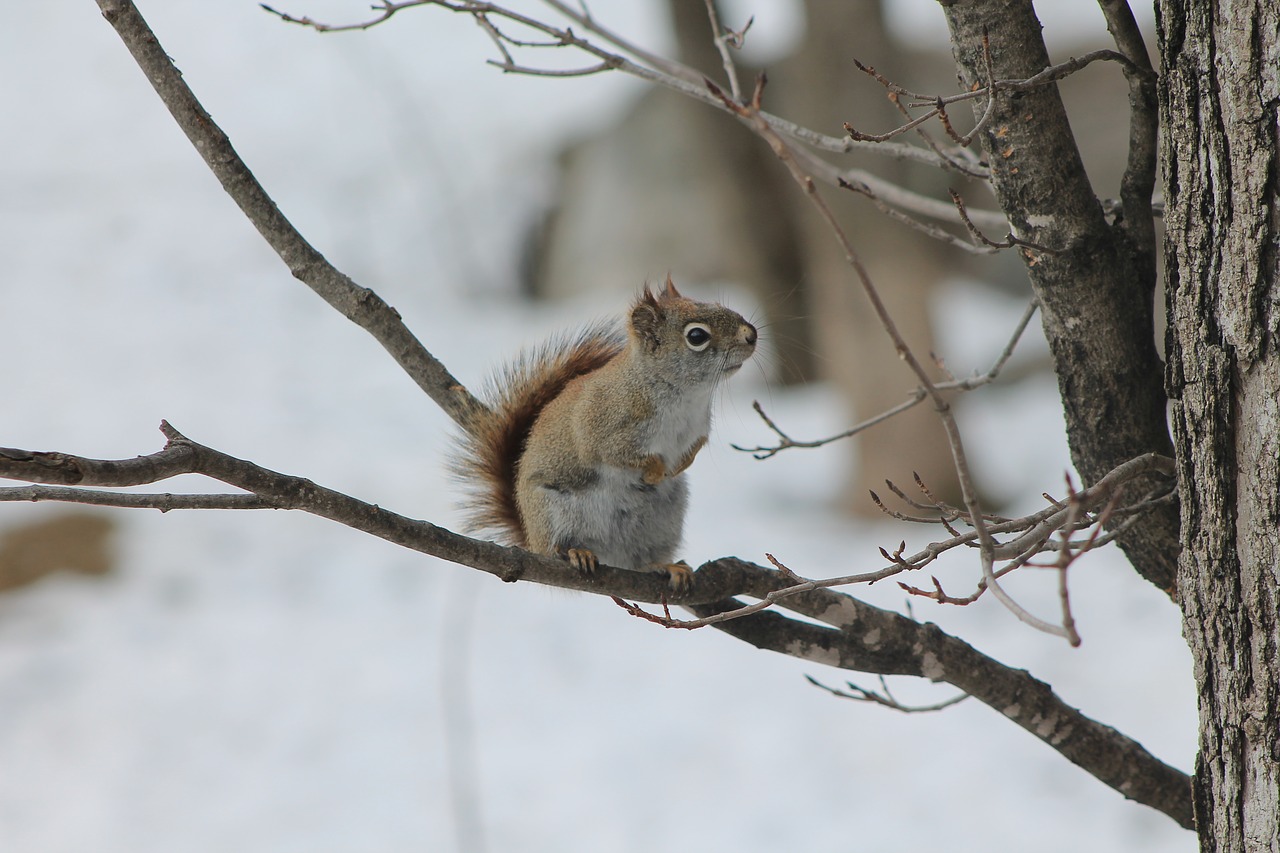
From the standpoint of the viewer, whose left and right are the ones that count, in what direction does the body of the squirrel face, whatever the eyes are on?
facing the viewer and to the right of the viewer

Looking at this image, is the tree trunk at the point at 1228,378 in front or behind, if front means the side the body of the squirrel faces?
in front
